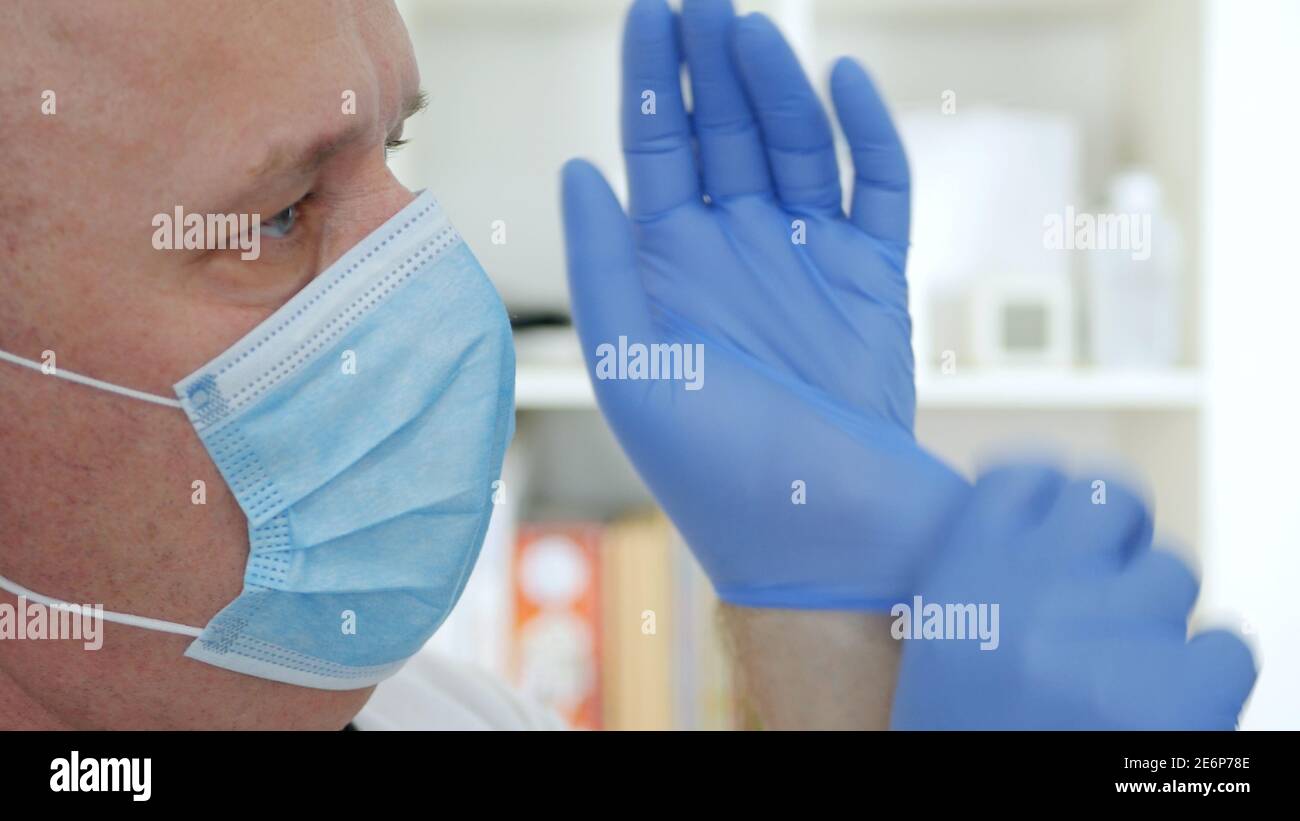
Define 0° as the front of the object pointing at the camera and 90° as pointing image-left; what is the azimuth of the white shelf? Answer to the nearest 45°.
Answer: approximately 0°

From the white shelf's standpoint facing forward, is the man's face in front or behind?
in front

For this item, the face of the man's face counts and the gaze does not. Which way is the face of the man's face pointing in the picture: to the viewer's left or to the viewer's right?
to the viewer's right
